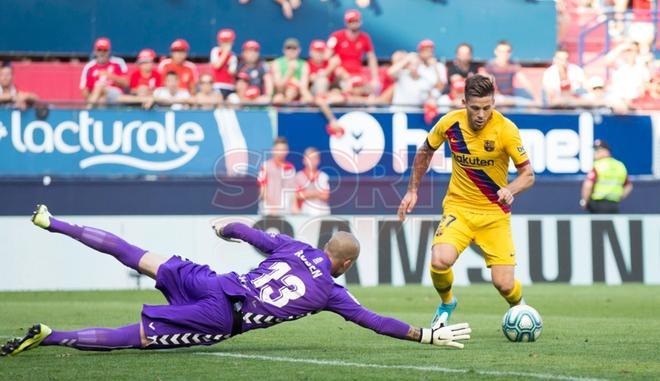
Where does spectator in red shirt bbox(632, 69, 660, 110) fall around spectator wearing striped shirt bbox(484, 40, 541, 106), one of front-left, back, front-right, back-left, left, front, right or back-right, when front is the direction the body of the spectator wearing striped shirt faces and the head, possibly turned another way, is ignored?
left

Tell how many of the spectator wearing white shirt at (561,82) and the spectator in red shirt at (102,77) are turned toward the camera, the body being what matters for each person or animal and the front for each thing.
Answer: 2

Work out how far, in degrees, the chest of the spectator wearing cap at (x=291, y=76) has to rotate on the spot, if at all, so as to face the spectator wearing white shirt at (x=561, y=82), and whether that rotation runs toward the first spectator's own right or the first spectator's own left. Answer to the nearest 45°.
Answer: approximately 90° to the first spectator's own left

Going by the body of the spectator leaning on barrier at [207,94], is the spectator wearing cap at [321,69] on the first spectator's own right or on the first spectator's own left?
on the first spectator's own left

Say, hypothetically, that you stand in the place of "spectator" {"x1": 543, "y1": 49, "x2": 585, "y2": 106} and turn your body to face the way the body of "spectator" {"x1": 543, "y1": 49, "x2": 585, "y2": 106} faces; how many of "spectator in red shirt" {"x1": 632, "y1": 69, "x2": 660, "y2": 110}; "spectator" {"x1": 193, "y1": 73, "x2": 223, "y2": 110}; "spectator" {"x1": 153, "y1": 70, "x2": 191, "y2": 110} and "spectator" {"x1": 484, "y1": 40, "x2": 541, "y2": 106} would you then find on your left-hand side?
1

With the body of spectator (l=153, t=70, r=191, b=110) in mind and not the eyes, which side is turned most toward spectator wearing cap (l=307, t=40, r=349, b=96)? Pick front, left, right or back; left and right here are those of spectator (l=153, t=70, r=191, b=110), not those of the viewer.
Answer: left

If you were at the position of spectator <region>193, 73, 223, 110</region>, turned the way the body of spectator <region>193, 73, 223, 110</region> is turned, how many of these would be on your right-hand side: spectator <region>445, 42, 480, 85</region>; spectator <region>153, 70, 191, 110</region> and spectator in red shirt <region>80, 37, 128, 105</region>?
2
